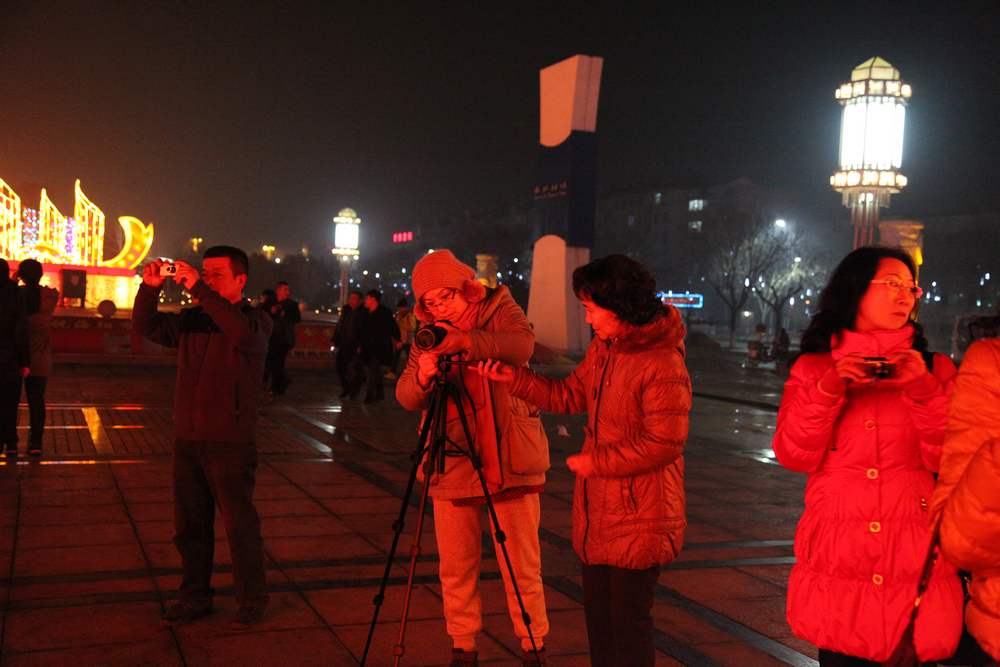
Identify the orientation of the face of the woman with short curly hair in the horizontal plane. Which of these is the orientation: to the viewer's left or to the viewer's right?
to the viewer's left

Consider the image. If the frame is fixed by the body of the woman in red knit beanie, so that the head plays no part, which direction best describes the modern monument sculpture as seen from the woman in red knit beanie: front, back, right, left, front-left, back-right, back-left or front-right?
back-right

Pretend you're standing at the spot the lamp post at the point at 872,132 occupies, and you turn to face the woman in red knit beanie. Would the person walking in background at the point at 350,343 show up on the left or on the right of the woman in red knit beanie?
right

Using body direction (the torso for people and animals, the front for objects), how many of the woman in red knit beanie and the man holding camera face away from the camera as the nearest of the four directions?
0

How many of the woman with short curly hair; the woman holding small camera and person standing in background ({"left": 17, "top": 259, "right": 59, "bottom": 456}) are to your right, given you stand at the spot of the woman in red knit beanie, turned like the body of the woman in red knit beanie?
1

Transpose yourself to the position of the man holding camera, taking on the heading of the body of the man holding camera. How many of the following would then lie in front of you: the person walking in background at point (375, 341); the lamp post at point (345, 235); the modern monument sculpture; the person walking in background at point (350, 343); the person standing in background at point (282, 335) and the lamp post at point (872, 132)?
0

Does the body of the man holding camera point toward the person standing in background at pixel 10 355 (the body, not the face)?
no

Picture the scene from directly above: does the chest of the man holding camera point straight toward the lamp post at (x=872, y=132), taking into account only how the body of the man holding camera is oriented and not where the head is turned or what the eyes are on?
no

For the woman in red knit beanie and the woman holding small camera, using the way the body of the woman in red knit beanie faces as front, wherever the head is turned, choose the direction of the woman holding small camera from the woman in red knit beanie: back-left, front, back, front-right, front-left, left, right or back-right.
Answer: left

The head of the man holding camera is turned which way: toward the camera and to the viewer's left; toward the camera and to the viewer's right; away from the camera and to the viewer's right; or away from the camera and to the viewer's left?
toward the camera and to the viewer's left

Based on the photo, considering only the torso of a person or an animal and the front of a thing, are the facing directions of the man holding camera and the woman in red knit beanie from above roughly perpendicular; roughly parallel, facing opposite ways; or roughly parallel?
roughly parallel

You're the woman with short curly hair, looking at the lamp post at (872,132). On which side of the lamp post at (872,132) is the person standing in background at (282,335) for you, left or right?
left

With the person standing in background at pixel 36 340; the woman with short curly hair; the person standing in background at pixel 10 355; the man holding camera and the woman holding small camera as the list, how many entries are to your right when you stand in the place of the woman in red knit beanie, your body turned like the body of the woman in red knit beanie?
3

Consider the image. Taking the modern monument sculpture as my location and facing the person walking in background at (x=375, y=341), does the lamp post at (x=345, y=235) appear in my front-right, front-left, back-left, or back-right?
back-right

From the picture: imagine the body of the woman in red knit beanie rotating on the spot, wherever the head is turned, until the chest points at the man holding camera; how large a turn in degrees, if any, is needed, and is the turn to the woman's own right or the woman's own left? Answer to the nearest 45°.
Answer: approximately 90° to the woman's own right

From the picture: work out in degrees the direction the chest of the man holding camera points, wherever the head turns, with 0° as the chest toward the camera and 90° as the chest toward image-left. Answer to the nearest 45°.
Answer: approximately 45°

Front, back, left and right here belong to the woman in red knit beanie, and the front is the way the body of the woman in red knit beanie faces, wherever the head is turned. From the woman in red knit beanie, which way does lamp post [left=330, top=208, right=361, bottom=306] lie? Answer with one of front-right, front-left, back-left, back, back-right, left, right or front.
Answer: back-right

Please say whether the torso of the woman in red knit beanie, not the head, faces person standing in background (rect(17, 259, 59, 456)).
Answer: no

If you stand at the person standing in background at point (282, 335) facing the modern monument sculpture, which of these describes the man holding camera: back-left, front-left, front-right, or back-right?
back-right

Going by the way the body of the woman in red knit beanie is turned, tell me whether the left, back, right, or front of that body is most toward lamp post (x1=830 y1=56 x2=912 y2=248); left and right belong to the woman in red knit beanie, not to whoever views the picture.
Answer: back

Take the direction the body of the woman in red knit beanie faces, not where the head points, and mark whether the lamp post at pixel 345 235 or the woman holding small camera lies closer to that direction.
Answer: the woman holding small camera

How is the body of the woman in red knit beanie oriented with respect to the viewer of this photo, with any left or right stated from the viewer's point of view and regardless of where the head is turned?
facing the viewer and to the left of the viewer
